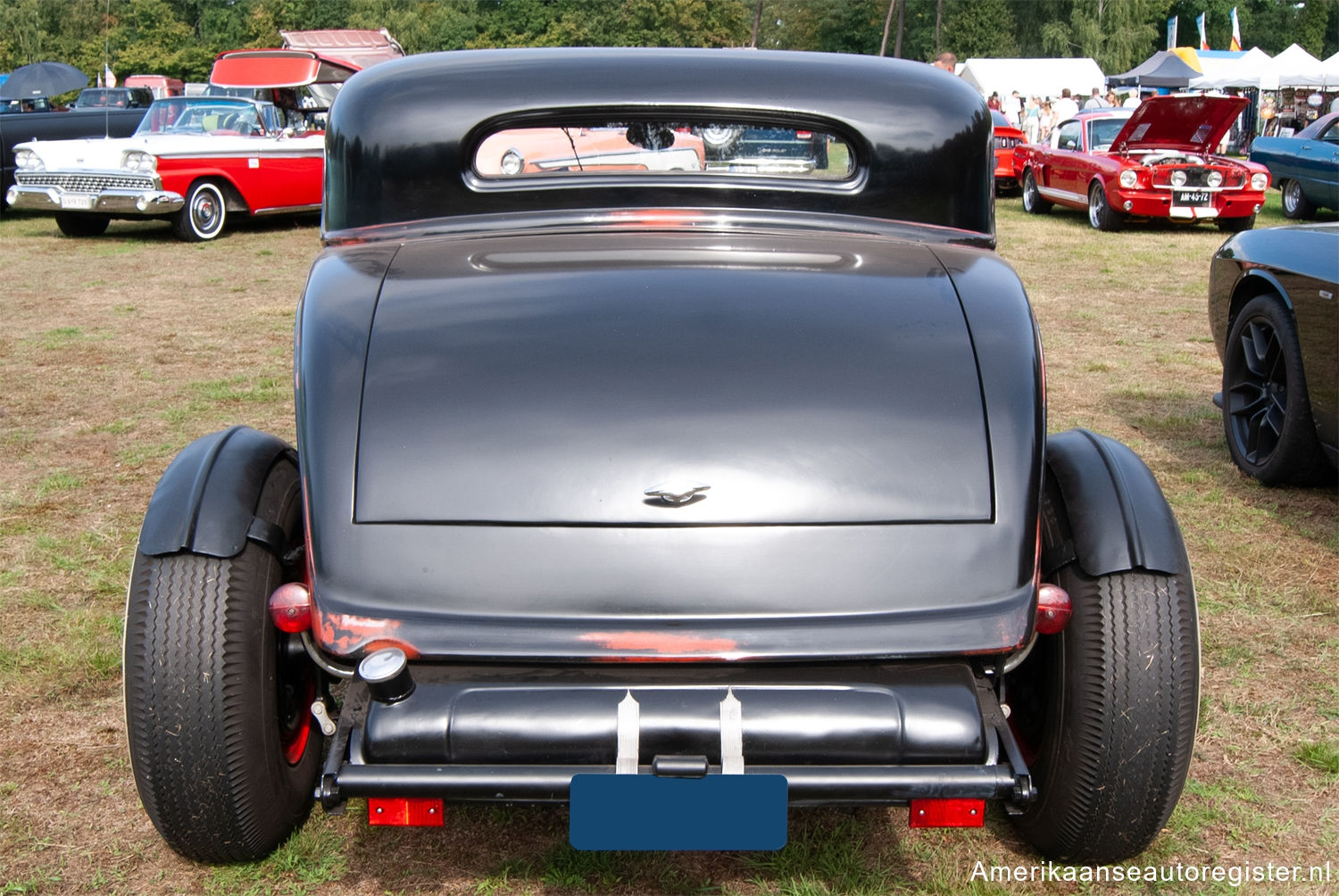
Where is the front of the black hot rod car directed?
away from the camera

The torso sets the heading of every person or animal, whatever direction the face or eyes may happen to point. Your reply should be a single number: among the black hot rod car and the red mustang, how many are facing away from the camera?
1

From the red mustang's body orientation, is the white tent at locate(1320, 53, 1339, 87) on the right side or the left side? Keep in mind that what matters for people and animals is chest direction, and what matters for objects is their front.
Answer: on its left

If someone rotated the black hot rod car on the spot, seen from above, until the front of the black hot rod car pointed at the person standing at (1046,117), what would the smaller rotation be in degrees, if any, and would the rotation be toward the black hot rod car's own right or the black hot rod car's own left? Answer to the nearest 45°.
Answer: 0° — it already faces them

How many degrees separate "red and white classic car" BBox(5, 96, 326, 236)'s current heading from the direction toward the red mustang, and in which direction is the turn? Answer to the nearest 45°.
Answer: approximately 135° to its left

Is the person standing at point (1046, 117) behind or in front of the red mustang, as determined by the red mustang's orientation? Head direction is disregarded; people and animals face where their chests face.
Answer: behind
